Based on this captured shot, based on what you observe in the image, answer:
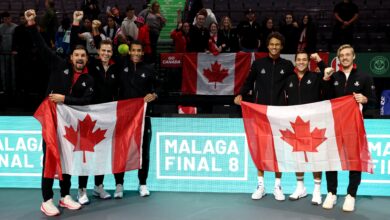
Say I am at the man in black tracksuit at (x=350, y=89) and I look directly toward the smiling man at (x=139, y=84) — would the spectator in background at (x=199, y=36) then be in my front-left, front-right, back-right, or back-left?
front-right

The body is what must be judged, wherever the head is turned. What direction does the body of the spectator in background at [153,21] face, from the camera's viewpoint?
toward the camera

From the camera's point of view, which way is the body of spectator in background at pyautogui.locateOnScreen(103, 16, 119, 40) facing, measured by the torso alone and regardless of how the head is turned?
toward the camera

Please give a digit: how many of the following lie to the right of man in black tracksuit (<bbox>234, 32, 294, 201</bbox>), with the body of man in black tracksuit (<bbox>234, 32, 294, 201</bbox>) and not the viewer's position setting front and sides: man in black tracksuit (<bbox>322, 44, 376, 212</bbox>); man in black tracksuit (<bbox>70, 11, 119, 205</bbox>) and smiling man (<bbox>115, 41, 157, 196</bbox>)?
2

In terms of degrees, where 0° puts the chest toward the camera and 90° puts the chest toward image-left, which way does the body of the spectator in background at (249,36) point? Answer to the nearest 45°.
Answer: approximately 0°

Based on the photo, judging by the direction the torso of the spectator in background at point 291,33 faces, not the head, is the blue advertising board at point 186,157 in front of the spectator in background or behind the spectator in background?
in front

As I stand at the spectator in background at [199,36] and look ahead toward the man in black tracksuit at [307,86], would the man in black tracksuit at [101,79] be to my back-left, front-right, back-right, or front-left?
front-right

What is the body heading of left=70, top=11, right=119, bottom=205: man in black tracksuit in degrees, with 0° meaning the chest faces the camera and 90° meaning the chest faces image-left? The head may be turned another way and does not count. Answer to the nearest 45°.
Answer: approximately 0°

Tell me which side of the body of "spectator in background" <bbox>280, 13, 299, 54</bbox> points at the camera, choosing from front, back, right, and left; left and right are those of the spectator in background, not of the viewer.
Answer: front

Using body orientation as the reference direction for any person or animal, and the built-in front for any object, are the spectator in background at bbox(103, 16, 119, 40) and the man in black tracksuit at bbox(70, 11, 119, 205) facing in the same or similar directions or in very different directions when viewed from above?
same or similar directions

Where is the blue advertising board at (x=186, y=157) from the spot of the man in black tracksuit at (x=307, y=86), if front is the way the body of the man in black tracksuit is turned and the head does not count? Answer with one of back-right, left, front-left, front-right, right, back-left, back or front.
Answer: right

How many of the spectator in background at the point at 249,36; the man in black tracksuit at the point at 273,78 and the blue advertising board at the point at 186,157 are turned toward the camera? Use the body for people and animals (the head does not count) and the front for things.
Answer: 3

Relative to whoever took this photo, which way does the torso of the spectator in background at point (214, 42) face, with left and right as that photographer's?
facing the viewer

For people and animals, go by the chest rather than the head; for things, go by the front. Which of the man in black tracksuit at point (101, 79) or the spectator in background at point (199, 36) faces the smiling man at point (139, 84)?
the spectator in background

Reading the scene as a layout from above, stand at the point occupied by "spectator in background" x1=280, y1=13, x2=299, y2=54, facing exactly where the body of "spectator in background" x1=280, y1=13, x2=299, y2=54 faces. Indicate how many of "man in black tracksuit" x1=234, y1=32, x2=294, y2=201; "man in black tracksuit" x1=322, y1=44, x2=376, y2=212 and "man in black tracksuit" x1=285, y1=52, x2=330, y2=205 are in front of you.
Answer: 3

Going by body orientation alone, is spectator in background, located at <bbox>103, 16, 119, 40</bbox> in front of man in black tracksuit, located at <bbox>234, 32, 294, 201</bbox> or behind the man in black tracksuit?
behind
